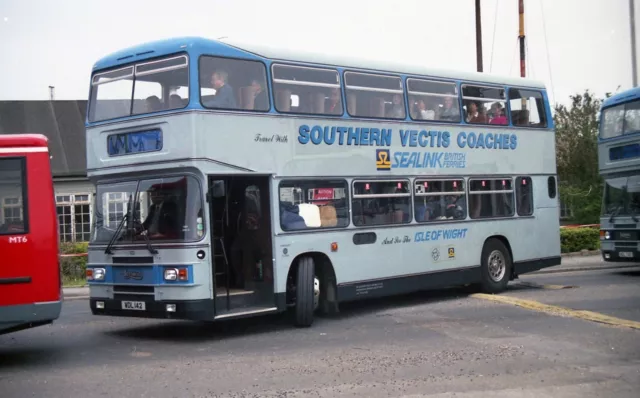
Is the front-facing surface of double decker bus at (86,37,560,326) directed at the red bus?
yes

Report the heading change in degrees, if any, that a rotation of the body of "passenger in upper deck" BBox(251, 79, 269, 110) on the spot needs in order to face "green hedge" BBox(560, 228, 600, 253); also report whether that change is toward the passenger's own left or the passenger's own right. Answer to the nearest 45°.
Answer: approximately 180°

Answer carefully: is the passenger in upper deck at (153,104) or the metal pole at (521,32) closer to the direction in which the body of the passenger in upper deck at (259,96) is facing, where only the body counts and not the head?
the passenger in upper deck

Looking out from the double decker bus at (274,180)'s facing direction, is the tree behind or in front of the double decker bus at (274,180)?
behind

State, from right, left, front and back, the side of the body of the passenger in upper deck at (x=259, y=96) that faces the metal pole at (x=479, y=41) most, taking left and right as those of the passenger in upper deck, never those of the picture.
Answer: back

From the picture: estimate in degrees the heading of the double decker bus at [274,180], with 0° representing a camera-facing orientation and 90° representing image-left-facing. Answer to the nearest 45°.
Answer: approximately 45°

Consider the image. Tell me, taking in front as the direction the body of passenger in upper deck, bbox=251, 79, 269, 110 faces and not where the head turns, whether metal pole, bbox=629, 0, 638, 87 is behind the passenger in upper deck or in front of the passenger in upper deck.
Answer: behind

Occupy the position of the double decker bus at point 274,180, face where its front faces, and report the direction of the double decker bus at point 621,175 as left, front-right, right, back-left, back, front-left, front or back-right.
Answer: back

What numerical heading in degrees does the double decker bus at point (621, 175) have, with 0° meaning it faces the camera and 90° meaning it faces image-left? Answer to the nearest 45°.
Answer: approximately 45°

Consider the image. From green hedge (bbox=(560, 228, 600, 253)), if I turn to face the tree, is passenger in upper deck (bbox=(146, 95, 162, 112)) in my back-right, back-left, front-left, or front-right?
back-left

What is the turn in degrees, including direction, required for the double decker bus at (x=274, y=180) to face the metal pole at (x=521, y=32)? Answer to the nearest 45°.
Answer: approximately 180°

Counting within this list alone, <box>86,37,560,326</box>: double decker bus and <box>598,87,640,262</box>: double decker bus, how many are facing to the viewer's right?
0

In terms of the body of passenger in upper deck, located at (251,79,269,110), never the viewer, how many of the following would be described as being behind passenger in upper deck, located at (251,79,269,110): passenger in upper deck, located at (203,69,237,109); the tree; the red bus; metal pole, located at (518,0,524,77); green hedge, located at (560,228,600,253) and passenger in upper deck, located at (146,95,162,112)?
3

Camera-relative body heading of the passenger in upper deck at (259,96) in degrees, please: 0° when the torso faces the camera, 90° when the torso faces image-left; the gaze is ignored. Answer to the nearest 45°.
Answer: approximately 45°

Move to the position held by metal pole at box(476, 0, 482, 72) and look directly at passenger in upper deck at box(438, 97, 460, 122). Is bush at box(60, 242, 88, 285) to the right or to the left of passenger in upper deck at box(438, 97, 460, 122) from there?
right

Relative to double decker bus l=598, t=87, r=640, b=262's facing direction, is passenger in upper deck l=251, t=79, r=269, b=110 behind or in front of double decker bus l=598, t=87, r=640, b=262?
in front
